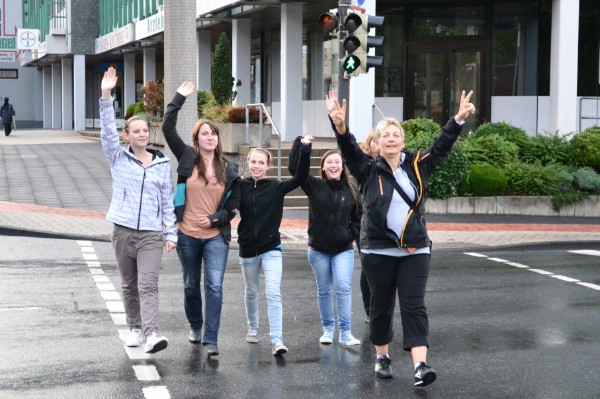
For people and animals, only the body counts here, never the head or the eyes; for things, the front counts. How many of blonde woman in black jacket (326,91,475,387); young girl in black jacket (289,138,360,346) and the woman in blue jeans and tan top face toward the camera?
3

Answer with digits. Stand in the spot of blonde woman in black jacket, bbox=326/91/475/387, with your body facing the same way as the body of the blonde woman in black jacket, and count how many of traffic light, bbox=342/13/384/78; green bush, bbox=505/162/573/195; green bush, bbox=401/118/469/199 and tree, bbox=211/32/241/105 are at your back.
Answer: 4

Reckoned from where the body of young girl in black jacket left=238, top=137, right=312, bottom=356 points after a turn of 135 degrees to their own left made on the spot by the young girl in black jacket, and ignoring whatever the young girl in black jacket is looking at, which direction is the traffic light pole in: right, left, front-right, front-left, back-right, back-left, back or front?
front-left

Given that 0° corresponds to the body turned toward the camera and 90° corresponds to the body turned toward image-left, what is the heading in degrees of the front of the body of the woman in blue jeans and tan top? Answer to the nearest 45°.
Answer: approximately 0°

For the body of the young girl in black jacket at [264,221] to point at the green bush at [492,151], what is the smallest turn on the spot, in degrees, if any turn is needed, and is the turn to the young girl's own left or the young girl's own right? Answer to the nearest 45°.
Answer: approximately 180°

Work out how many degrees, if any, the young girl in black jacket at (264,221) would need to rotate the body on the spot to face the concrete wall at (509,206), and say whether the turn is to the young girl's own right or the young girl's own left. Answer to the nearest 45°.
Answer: approximately 180°

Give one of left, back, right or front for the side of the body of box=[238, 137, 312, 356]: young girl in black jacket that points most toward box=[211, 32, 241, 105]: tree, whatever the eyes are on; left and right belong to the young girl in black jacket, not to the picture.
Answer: back

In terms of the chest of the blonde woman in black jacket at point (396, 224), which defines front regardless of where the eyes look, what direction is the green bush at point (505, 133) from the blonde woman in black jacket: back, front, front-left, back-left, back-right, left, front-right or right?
back

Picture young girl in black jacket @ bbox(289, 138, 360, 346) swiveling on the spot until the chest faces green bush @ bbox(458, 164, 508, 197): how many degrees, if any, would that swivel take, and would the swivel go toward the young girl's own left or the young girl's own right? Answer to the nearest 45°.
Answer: approximately 180°
